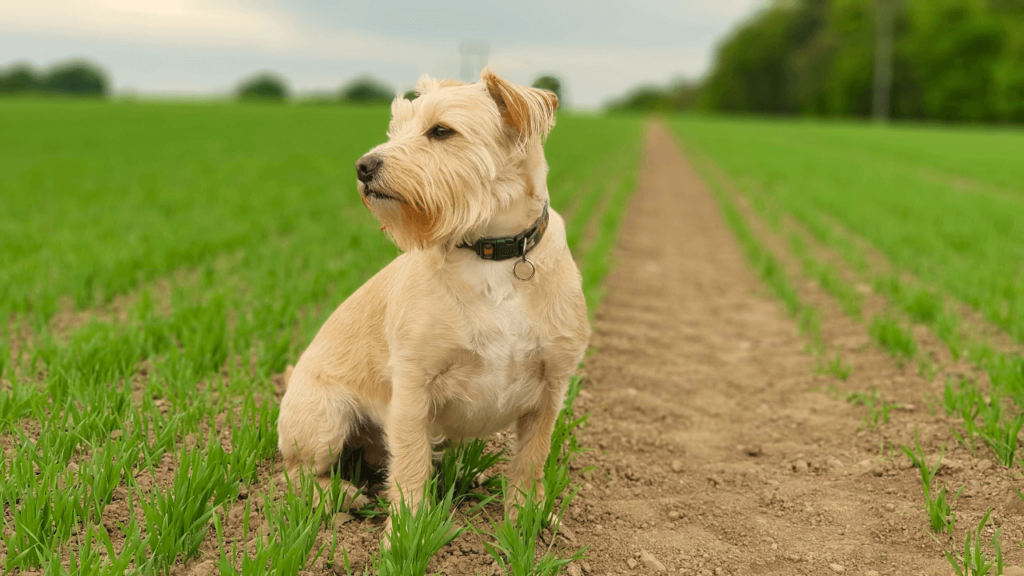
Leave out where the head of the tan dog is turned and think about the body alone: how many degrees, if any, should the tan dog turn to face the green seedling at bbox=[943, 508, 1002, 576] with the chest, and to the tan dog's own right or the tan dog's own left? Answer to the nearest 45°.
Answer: approximately 45° to the tan dog's own left

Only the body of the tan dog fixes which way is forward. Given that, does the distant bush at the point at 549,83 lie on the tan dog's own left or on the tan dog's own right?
on the tan dog's own left

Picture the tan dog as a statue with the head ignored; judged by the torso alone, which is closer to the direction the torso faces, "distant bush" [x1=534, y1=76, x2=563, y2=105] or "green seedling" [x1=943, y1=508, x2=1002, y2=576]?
the green seedling

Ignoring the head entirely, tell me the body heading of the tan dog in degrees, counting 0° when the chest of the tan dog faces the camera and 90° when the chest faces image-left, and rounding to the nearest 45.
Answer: approximately 315°
